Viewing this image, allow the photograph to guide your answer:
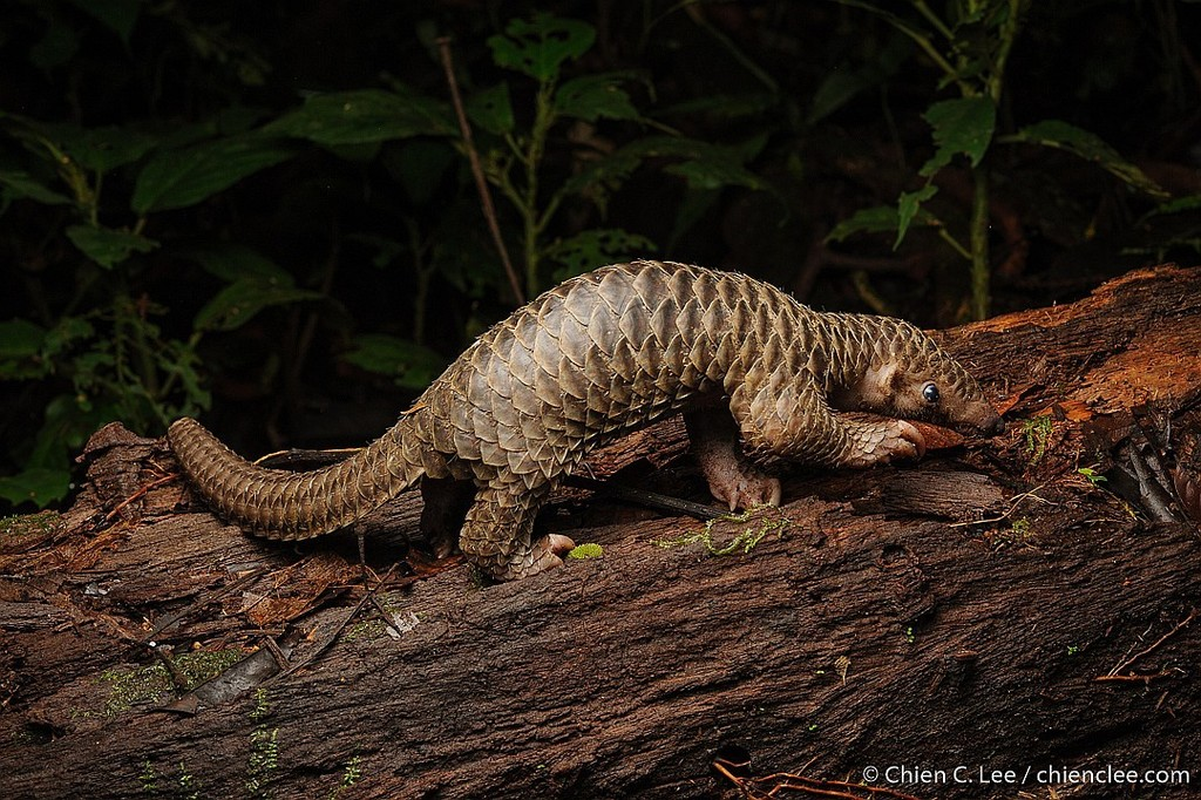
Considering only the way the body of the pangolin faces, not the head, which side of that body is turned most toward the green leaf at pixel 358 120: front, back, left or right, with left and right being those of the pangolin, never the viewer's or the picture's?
left

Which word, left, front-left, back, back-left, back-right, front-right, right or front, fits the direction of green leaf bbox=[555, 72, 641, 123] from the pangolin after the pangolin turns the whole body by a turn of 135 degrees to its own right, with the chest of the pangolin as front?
back-right

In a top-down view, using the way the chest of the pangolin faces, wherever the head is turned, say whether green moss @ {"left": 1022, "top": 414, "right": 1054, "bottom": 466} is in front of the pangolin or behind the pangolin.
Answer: in front

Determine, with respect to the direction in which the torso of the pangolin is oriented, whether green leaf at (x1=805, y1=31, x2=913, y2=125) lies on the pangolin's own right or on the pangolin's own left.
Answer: on the pangolin's own left

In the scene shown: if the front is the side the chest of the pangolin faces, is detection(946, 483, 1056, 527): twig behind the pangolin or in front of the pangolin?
in front

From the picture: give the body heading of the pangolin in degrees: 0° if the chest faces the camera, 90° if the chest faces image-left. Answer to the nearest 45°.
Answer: approximately 270°

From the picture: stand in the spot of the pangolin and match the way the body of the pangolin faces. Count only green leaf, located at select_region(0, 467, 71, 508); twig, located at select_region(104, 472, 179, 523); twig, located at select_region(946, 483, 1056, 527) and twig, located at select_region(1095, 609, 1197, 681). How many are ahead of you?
2

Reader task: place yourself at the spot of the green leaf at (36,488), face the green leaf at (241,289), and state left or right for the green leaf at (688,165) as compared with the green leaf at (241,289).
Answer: right

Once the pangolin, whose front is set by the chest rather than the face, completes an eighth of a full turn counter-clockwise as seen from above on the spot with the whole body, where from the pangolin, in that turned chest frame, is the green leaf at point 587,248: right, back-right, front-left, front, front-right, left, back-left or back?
front-left

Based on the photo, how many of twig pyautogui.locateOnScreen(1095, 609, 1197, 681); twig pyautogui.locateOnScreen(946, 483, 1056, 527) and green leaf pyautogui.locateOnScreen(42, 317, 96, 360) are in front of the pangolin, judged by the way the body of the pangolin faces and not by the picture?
2

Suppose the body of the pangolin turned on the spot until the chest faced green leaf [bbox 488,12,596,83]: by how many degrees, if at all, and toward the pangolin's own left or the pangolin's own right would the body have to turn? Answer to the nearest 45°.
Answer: approximately 90° to the pangolin's own left

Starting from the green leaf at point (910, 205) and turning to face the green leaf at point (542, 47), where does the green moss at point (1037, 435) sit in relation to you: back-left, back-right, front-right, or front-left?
back-left

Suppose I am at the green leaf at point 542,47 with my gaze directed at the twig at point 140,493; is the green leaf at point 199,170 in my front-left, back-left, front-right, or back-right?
front-right

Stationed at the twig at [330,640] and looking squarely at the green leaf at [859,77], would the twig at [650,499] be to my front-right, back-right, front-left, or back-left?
front-right

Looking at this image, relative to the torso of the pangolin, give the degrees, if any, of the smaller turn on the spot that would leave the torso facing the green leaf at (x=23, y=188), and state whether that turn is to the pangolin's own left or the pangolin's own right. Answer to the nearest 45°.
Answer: approximately 135° to the pangolin's own left
